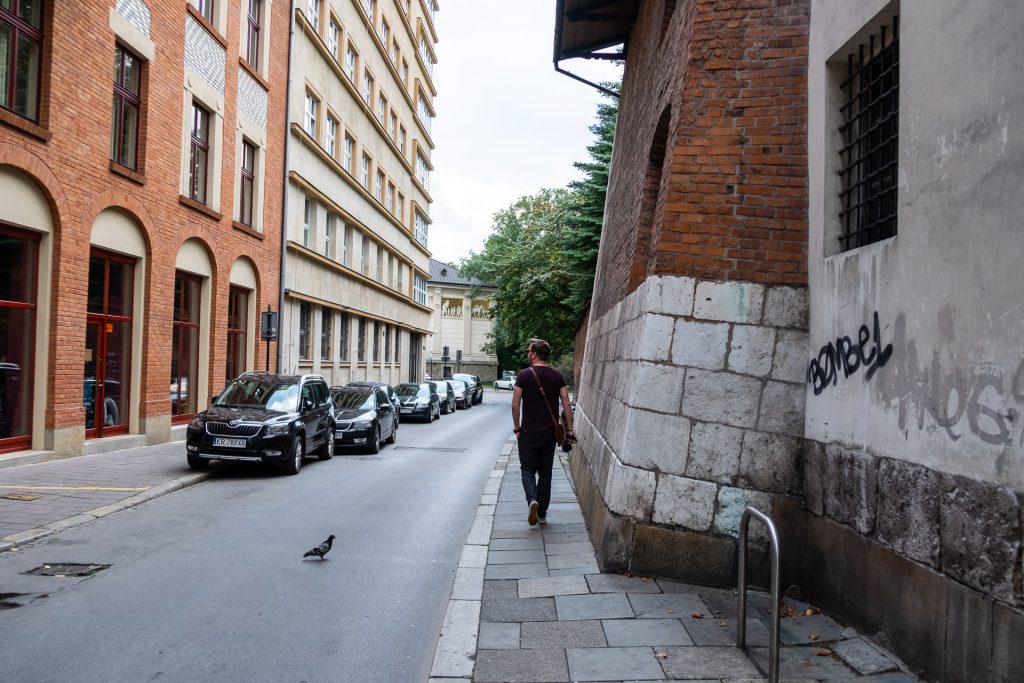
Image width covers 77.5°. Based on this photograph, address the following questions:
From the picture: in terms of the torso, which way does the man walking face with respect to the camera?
away from the camera

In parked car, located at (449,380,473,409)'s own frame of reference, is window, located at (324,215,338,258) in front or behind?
in front

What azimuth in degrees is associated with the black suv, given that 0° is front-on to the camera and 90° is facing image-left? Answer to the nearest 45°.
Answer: approximately 45°

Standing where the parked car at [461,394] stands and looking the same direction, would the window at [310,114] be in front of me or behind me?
in front

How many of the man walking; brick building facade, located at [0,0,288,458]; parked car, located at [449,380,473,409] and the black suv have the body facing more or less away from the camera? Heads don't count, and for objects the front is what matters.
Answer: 1

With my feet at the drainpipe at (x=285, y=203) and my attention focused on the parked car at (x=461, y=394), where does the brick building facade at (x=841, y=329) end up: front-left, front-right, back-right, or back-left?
back-right

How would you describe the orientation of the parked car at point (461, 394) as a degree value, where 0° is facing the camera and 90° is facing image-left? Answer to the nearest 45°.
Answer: approximately 45°

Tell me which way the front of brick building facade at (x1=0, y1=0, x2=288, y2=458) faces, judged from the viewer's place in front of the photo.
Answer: facing the viewer and to the right of the viewer

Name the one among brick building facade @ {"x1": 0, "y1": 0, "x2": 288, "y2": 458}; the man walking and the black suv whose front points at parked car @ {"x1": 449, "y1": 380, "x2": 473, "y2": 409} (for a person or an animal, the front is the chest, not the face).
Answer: the man walking

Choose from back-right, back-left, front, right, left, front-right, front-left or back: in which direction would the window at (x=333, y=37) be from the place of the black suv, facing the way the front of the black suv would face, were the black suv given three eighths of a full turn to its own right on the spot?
front

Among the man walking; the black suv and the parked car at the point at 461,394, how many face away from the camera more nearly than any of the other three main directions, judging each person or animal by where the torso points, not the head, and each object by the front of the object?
1

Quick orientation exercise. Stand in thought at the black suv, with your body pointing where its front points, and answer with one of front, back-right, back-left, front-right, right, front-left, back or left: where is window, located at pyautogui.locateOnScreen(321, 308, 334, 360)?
back-right

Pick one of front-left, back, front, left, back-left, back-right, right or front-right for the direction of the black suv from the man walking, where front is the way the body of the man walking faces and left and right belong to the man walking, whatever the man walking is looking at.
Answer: front-left

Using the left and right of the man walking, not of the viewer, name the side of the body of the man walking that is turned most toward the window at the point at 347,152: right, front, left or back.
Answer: front

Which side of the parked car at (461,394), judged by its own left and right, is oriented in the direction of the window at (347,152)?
front

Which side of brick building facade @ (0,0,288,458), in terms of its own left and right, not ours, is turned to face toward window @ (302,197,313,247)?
left

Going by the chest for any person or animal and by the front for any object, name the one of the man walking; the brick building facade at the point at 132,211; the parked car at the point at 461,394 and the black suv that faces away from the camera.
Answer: the man walking

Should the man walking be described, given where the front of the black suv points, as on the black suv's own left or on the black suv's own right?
on the black suv's own left
